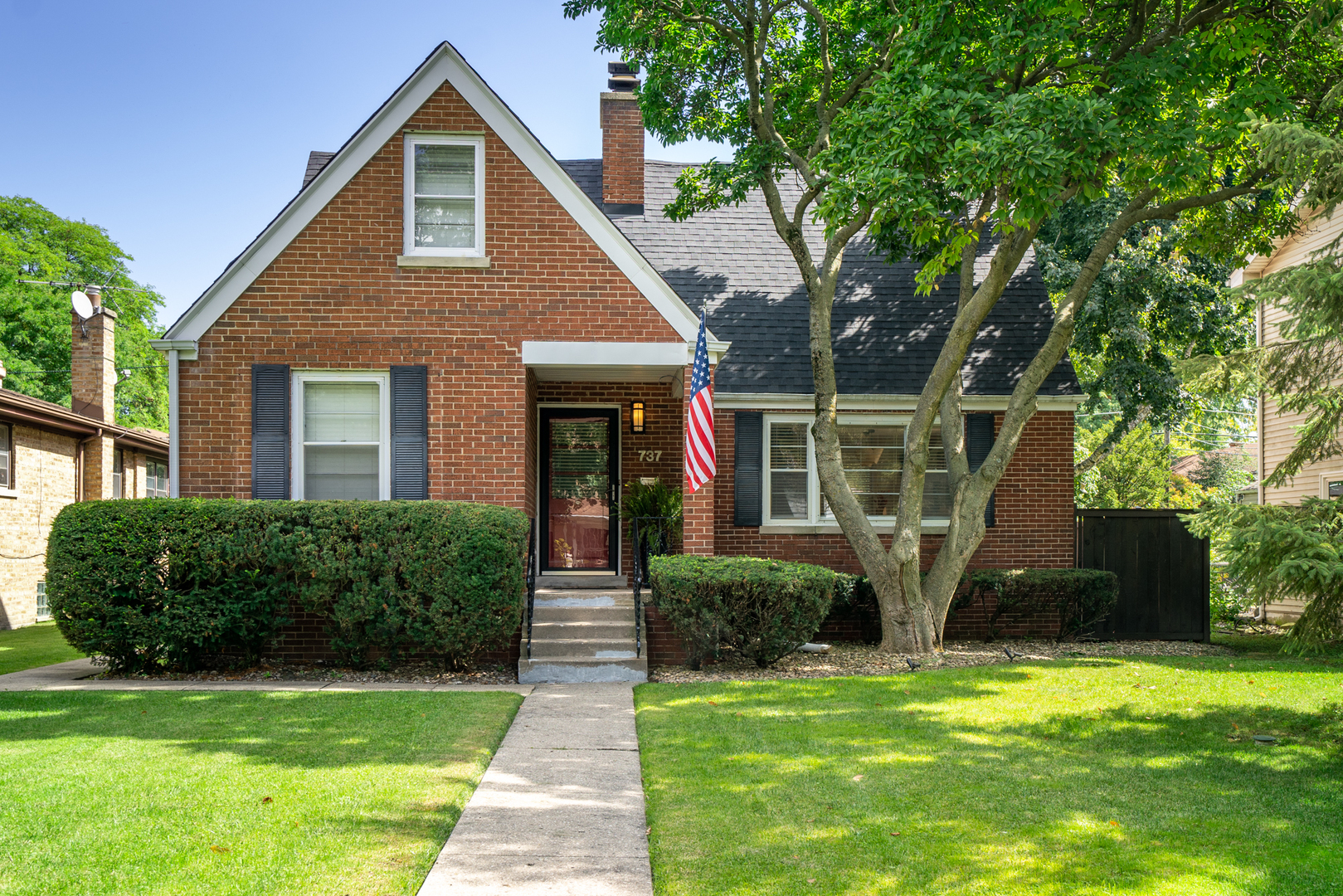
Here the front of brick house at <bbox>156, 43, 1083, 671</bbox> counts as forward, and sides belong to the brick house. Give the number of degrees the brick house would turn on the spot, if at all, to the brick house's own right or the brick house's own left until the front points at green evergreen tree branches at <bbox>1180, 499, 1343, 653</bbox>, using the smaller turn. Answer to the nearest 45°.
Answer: approximately 45° to the brick house's own left

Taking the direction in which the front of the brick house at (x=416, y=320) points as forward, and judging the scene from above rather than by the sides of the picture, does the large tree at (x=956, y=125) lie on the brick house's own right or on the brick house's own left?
on the brick house's own left

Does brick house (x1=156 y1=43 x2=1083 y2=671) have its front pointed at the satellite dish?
no

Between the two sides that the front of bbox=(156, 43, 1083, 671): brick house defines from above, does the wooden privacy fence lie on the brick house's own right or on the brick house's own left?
on the brick house's own left

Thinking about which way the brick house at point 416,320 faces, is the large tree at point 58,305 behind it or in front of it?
behind

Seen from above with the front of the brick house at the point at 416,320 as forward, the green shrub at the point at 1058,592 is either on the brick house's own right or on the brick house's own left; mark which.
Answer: on the brick house's own left

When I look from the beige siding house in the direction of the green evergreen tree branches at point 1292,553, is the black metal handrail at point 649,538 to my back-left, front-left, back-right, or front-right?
front-right

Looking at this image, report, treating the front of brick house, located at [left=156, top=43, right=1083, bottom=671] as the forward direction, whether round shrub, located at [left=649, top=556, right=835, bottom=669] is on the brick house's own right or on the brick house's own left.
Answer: on the brick house's own left

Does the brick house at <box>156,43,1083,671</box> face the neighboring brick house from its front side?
no

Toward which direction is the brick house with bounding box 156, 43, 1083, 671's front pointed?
toward the camera
